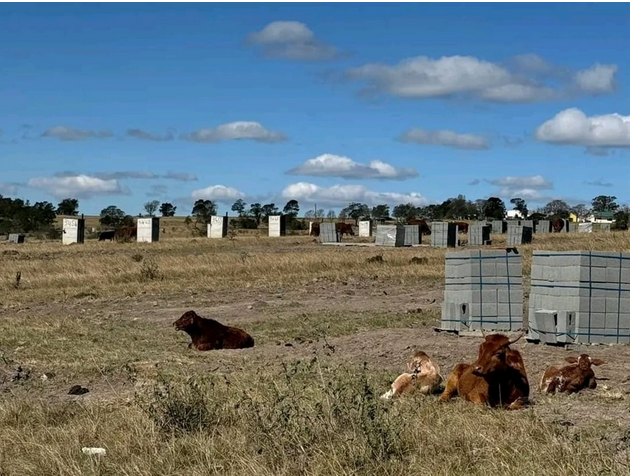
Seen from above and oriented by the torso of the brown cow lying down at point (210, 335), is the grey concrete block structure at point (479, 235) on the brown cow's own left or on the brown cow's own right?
on the brown cow's own right

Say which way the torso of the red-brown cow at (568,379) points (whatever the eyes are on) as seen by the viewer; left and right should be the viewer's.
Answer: facing the viewer and to the right of the viewer

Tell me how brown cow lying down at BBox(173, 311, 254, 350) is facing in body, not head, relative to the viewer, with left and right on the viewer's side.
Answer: facing to the left of the viewer

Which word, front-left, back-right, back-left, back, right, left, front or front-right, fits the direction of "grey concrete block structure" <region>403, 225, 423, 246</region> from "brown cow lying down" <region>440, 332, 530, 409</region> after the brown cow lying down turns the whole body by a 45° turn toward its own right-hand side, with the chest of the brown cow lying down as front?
back

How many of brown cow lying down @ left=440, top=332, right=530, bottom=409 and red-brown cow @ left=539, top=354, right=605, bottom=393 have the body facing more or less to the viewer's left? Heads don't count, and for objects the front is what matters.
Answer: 0

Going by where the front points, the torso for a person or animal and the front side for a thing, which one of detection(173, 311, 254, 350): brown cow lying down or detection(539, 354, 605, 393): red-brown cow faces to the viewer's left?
the brown cow lying down

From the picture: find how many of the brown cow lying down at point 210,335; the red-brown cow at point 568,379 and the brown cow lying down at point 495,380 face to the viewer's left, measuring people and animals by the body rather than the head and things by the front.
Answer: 1

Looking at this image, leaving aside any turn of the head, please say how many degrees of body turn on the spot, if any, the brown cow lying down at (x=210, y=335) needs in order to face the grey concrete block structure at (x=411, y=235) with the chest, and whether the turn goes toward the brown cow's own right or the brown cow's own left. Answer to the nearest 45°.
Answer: approximately 90° to the brown cow's own right

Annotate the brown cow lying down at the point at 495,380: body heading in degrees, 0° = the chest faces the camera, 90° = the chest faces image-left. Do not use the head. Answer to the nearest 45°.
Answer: approximately 315°

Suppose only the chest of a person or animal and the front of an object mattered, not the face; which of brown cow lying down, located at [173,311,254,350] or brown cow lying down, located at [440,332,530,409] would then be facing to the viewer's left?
brown cow lying down, located at [173,311,254,350]
